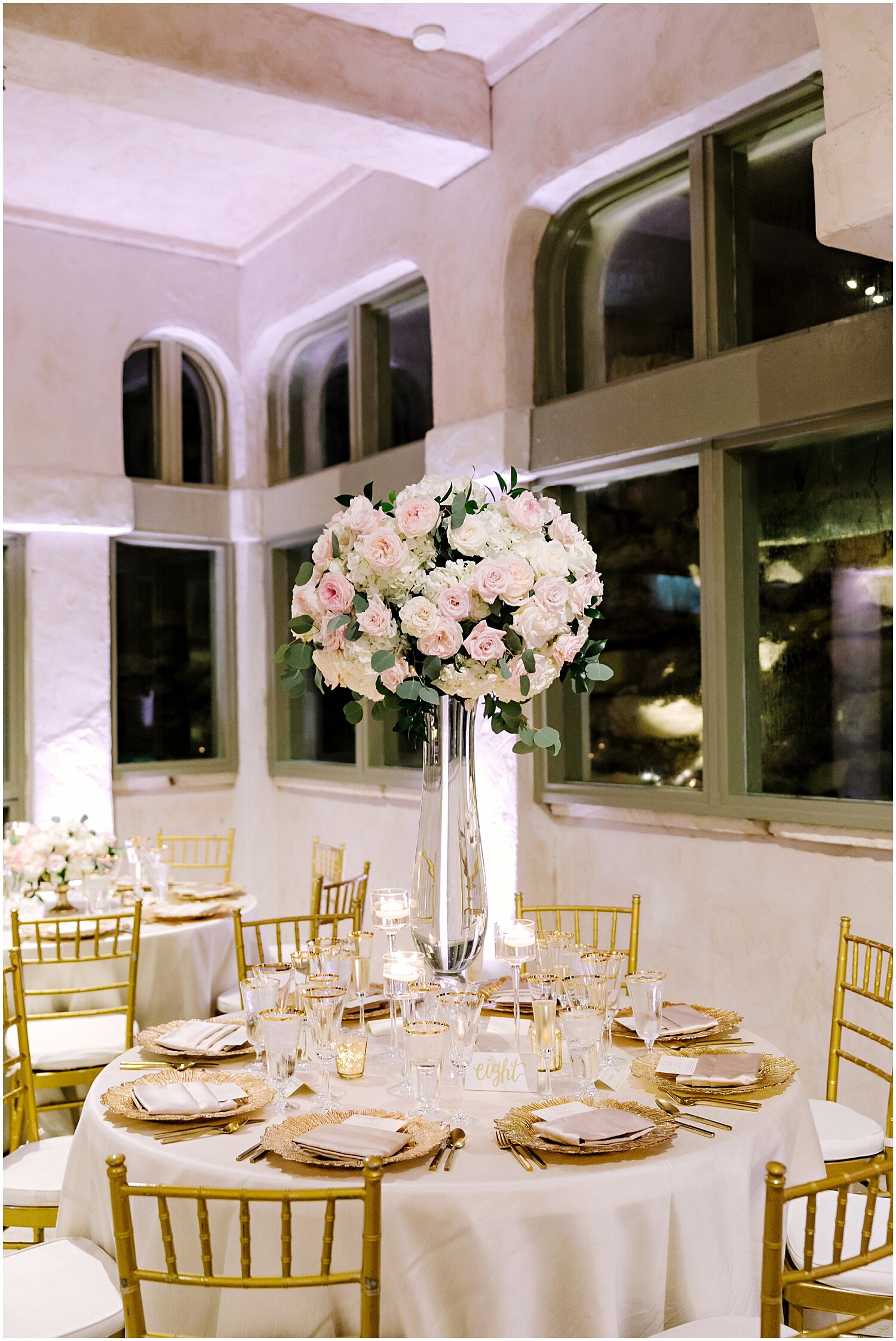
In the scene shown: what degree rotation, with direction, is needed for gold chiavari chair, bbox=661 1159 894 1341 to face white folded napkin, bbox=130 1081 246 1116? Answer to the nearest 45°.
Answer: approximately 45° to its left

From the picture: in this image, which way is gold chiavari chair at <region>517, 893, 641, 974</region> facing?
toward the camera

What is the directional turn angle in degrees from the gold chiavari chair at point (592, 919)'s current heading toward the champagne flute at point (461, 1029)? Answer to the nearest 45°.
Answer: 0° — it already faces it

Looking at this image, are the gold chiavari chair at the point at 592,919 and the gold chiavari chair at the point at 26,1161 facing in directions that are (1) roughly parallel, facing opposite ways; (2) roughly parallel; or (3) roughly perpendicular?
roughly perpendicular

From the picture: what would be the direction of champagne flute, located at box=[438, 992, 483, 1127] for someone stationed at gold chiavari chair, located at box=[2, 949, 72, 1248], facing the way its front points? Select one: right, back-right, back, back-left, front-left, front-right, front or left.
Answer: front

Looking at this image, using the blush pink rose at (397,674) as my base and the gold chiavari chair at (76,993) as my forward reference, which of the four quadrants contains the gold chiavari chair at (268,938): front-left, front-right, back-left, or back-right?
front-right

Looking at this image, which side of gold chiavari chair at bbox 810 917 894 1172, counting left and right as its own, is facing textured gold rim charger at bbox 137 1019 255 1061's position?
front

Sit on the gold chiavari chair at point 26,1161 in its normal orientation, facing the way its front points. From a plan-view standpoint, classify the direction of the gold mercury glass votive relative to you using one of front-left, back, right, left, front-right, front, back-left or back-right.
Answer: front

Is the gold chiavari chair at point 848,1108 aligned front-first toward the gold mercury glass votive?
yes

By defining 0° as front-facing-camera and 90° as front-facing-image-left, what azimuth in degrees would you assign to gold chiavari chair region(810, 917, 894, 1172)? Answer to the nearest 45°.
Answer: approximately 45°

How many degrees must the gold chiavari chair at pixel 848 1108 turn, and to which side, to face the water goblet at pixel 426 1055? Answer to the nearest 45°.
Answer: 0° — it already faces it

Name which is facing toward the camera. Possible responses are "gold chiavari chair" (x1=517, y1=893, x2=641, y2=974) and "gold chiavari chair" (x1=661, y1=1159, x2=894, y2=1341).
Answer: "gold chiavari chair" (x1=517, y1=893, x2=641, y2=974)

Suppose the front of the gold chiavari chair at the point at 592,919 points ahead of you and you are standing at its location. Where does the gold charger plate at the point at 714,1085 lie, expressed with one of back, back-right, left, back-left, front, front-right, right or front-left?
front

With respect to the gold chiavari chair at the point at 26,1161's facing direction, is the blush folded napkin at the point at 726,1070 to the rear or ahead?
ahead

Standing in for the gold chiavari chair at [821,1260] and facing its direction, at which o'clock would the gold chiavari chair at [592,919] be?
the gold chiavari chair at [592,919] is roughly at 1 o'clock from the gold chiavari chair at [821,1260].

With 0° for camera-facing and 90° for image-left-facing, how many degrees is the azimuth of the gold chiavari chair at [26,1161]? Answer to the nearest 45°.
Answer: approximately 315°

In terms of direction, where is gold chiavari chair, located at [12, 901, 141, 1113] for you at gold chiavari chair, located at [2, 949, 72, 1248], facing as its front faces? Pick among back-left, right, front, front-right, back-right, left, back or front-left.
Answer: back-left
